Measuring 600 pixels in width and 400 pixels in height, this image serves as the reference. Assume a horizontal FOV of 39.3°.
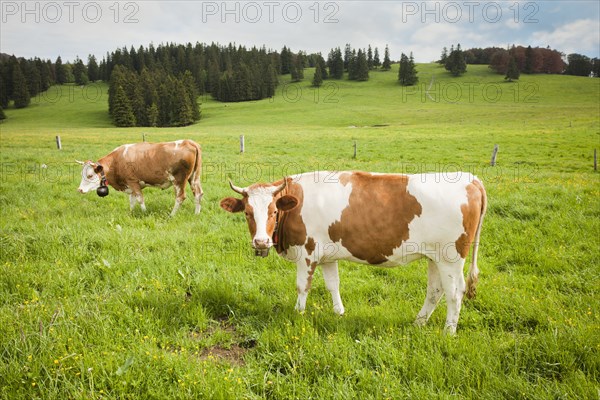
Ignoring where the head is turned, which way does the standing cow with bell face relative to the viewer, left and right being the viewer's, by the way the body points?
facing to the left of the viewer

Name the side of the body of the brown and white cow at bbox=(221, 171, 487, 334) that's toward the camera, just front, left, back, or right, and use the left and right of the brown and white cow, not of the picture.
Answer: left
